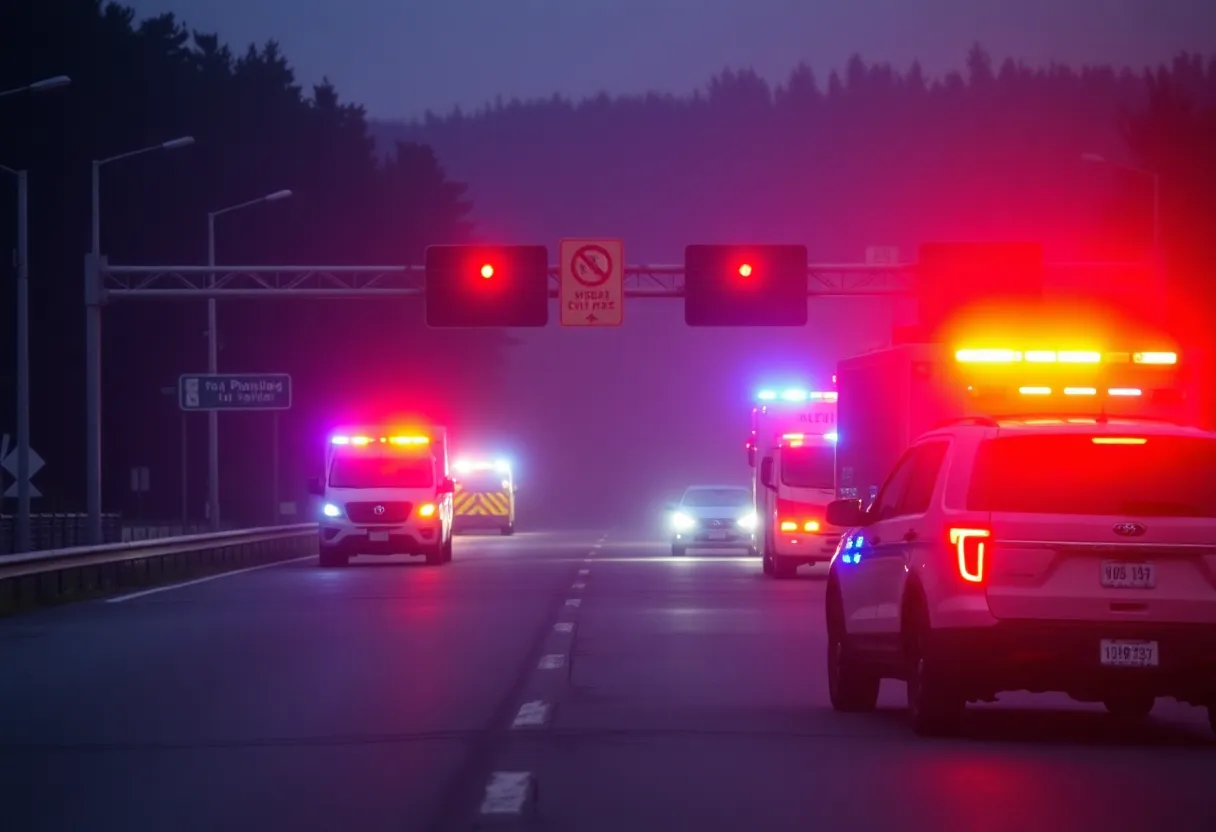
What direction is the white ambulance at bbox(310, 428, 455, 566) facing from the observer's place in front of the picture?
facing the viewer

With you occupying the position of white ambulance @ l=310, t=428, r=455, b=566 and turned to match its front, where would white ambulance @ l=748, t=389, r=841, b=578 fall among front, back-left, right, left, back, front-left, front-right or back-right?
front-left
